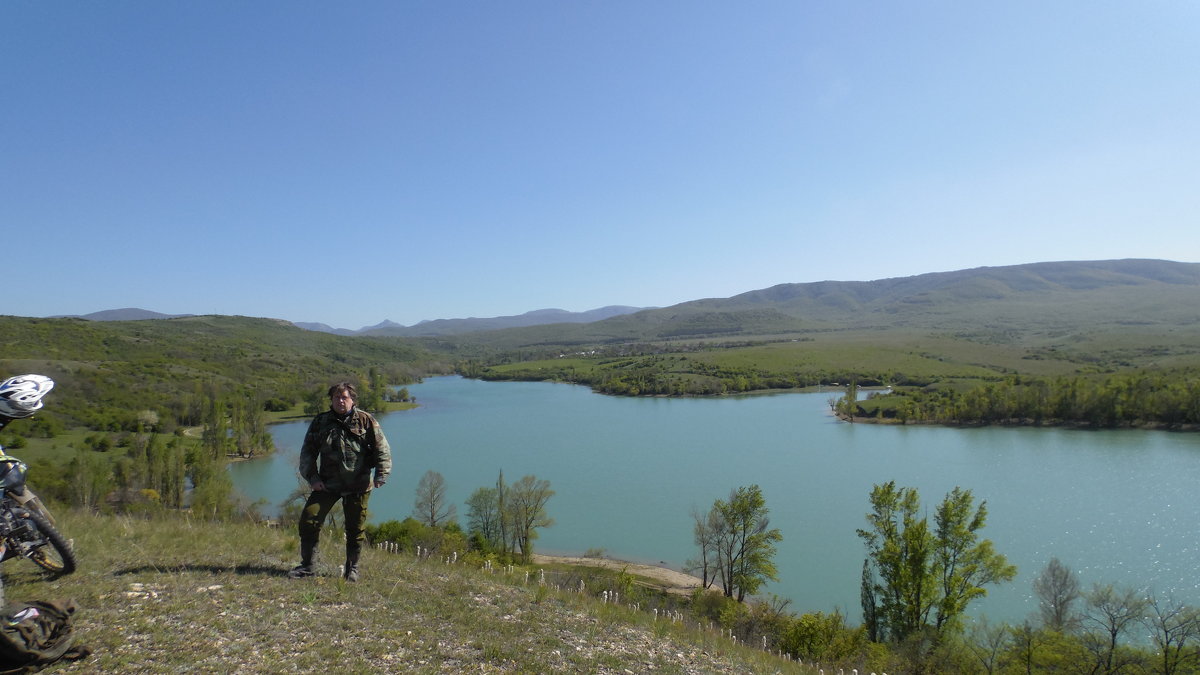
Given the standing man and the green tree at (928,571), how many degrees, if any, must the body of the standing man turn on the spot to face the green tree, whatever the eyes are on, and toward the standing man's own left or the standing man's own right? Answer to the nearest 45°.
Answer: approximately 135° to the standing man's own left

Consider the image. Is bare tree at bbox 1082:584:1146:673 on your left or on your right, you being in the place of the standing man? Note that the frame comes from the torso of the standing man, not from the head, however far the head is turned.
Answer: on your left

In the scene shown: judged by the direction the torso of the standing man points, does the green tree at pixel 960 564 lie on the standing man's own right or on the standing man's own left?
on the standing man's own left

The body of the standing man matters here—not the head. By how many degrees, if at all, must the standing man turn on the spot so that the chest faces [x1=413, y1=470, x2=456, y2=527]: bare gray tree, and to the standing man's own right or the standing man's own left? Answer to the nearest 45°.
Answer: approximately 180°

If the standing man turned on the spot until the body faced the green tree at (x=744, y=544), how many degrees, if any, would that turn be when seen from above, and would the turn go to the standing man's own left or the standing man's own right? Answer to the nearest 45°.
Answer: approximately 135° to the standing man's own left

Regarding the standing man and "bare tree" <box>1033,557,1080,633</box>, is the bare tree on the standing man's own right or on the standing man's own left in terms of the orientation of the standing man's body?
on the standing man's own left

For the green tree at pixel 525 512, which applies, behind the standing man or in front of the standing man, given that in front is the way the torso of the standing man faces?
behind

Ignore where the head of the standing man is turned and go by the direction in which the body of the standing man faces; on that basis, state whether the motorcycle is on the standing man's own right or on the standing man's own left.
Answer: on the standing man's own right

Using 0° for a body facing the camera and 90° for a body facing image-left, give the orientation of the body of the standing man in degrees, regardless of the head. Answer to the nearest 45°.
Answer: approximately 0°
